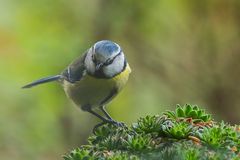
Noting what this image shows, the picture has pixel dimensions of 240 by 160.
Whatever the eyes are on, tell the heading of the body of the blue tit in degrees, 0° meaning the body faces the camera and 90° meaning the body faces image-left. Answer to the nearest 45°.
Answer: approximately 315°
